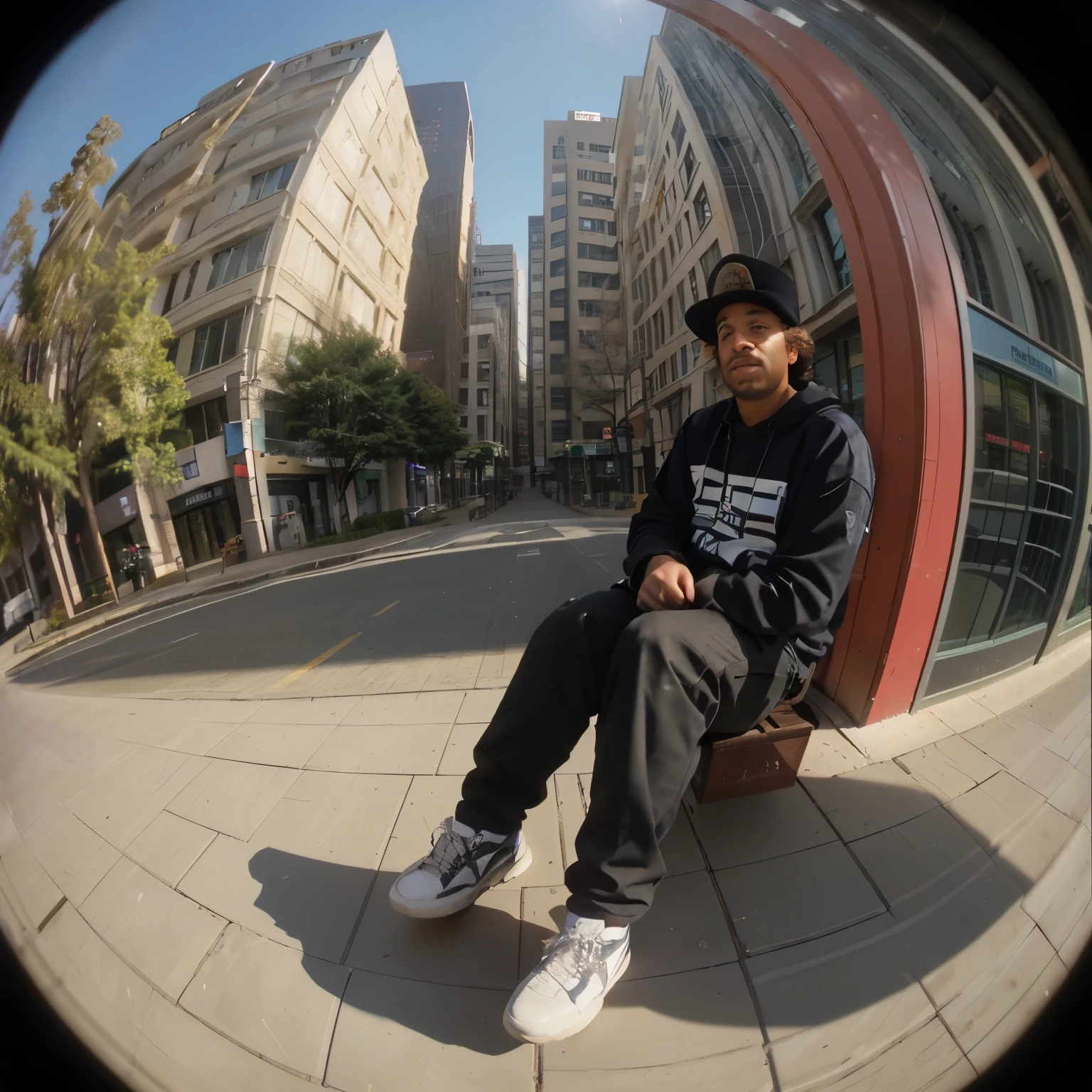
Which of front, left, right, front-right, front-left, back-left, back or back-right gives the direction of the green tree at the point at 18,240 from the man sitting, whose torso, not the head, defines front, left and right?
front-right

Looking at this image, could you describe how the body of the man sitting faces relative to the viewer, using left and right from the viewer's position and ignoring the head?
facing the viewer and to the left of the viewer
